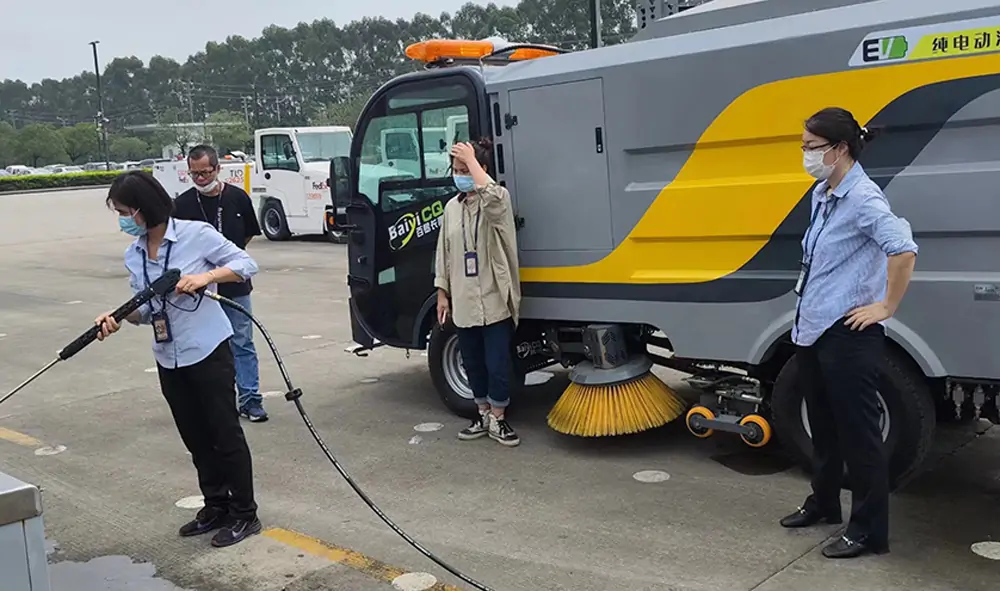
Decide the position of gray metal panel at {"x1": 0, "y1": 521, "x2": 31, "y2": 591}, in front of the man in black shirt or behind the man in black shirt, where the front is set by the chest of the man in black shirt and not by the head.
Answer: in front

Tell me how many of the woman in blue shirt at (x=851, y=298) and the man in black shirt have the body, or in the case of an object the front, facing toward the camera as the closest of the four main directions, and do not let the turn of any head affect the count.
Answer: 1

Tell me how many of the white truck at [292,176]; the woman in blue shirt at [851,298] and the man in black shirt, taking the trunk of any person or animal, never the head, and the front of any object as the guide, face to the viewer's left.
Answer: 1

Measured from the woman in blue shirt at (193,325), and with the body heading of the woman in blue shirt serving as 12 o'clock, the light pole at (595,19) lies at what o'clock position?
The light pole is roughly at 6 o'clock from the woman in blue shirt.

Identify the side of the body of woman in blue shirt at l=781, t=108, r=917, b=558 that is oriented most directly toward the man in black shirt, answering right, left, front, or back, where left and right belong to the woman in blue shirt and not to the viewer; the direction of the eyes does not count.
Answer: front

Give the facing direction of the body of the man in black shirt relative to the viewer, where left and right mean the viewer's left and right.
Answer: facing the viewer

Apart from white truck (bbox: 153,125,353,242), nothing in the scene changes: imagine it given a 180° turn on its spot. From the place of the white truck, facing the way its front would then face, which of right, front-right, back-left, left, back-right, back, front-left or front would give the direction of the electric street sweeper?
back-left

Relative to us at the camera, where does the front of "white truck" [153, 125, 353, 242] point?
facing the viewer and to the right of the viewer

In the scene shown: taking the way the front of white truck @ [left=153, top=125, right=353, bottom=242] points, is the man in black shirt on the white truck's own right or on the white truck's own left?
on the white truck's own right

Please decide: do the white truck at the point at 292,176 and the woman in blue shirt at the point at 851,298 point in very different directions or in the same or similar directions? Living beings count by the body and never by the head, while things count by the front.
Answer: very different directions

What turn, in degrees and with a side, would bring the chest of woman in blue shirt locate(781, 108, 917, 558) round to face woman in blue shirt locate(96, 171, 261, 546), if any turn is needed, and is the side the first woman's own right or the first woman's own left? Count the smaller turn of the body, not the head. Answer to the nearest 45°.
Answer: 0° — they already face them

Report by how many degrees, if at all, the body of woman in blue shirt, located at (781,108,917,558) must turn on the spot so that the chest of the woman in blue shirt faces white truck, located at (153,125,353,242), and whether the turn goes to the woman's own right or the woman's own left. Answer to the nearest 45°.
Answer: approximately 45° to the woman's own right

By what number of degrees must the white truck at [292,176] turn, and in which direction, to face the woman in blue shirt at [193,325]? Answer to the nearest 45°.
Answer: approximately 45° to its right

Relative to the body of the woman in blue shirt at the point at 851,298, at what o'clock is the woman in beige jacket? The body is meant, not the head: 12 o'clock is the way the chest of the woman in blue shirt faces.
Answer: The woman in beige jacket is roughly at 1 o'clock from the woman in blue shirt.

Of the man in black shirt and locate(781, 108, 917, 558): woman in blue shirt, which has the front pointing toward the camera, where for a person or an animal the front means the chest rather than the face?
the man in black shirt

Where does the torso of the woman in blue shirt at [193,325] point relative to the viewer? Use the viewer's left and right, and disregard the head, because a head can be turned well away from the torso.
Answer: facing the viewer and to the left of the viewer

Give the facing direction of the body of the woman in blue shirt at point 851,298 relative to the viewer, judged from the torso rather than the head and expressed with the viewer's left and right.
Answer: facing to the left of the viewer

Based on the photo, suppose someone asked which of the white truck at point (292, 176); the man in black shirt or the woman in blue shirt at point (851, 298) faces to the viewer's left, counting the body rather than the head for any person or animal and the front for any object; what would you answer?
the woman in blue shirt
